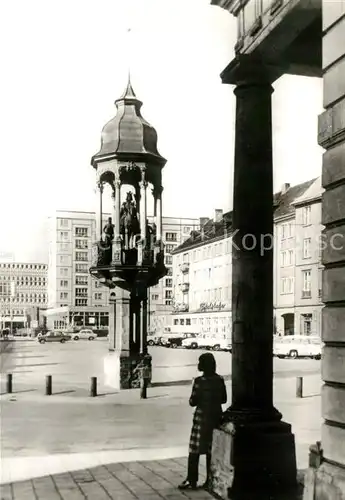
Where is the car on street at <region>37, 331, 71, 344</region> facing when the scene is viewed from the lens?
facing to the left of the viewer

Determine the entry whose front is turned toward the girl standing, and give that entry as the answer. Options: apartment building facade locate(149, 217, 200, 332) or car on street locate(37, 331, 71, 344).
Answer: the apartment building facade

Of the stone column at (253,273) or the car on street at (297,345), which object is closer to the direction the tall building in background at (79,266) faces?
the stone column
